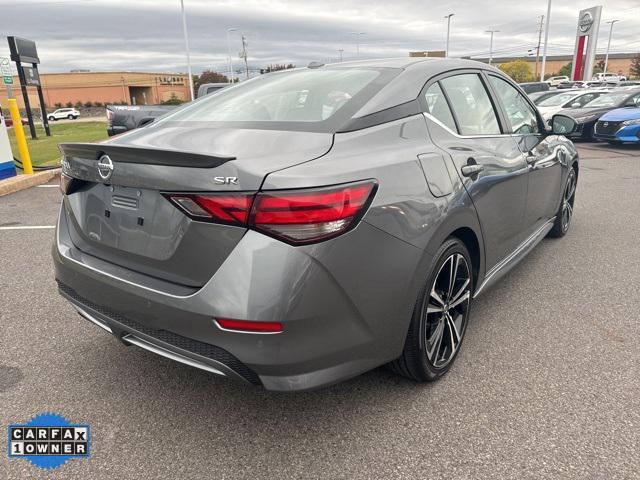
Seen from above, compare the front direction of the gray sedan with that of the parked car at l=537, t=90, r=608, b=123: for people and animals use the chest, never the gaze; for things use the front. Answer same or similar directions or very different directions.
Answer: very different directions

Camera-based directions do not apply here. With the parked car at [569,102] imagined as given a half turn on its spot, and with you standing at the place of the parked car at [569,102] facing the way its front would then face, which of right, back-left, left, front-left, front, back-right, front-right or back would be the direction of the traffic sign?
back

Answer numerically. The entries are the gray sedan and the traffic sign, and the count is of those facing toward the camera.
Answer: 1

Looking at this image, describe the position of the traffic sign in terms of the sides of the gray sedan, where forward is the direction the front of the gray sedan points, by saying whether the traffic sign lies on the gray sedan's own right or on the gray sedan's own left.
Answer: on the gray sedan's own left

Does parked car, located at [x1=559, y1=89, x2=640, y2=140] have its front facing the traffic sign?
yes

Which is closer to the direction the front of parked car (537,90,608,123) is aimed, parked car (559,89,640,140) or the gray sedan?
the gray sedan

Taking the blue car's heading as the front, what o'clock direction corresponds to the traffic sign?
The traffic sign is roughly at 12 o'clock from the blue car.

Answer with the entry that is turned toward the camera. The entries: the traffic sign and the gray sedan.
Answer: the traffic sign

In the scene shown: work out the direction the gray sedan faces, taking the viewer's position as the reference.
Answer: facing away from the viewer and to the right of the viewer

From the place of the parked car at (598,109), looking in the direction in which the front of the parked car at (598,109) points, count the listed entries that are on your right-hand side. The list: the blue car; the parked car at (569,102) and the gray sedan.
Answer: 1

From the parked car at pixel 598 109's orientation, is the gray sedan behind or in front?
in front

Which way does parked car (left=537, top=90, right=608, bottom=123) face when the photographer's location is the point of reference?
facing the viewer and to the left of the viewer

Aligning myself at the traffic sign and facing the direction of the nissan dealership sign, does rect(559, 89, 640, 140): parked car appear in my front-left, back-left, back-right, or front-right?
front-right

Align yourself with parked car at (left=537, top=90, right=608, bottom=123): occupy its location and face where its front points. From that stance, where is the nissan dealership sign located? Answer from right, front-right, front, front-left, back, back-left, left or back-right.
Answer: back-right

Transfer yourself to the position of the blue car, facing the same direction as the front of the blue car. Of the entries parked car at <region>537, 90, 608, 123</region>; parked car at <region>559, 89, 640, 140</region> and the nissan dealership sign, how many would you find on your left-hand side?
0

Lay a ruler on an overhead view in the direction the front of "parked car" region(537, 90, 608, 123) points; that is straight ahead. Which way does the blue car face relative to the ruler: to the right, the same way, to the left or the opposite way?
the same way

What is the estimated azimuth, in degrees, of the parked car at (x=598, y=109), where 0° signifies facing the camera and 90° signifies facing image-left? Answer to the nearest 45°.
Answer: approximately 45°

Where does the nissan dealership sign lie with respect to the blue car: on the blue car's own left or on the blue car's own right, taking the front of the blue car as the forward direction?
on the blue car's own right

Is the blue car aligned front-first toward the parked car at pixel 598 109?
no

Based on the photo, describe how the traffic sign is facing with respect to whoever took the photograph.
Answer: facing the viewer

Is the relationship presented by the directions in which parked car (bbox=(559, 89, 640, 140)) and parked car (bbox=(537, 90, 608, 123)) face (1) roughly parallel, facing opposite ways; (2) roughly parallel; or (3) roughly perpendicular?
roughly parallel
